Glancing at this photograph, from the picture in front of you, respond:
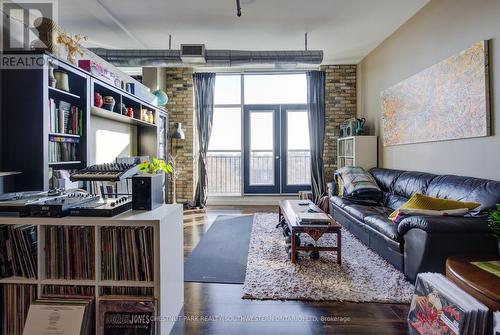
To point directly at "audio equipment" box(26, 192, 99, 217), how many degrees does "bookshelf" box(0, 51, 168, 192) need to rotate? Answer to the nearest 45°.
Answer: approximately 45° to its right

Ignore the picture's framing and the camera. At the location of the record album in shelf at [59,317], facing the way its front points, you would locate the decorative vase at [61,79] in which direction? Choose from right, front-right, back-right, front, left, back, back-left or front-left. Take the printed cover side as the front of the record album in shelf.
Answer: back

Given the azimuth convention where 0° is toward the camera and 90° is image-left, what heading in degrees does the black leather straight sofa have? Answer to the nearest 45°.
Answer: approximately 45°

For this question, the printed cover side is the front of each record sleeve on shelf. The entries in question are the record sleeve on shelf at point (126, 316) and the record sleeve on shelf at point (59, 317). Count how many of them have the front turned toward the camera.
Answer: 2

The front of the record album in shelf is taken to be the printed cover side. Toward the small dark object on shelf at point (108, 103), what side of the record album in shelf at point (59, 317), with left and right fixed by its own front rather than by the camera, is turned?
back

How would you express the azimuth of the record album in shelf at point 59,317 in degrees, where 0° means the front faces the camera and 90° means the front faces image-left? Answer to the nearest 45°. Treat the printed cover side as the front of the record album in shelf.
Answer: approximately 0°

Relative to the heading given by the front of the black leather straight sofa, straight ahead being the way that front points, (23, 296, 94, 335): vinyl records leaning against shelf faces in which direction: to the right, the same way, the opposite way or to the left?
to the left
